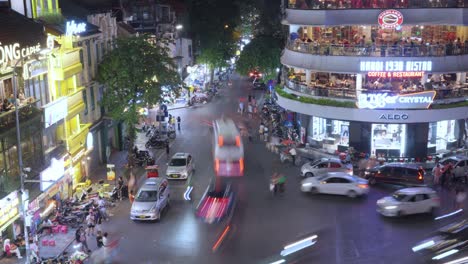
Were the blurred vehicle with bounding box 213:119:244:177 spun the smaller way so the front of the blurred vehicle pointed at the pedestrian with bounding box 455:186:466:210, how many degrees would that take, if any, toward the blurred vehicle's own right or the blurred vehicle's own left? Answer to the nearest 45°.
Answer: approximately 135° to the blurred vehicle's own right

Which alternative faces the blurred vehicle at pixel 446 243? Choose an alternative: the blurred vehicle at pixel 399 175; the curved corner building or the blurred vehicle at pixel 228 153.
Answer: the curved corner building

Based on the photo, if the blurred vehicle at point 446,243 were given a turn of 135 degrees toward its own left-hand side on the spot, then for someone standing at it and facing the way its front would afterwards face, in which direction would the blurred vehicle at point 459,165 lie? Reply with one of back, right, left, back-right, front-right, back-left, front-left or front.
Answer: left

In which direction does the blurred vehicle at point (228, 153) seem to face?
away from the camera

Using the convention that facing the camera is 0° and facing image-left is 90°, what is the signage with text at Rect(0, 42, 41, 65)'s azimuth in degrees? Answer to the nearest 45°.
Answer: approximately 315°

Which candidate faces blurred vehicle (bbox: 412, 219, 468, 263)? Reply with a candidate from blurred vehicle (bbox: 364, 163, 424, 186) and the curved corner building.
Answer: the curved corner building

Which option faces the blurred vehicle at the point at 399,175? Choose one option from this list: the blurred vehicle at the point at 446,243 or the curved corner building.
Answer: the curved corner building

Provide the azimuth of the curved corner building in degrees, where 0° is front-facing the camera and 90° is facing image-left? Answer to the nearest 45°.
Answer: approximately 0°
